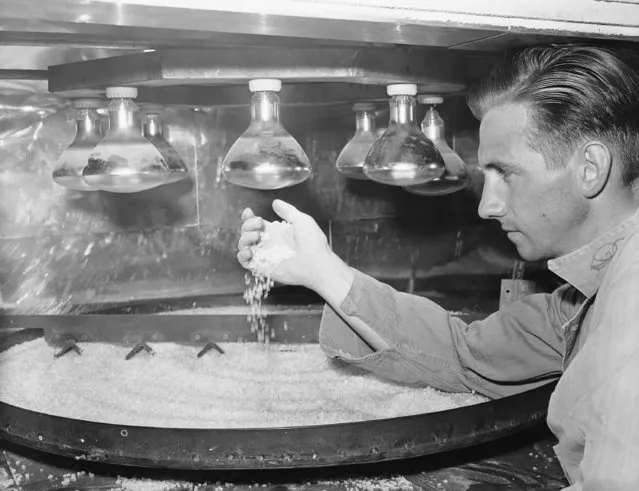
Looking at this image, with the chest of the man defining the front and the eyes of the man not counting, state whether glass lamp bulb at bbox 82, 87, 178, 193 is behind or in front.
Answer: in front

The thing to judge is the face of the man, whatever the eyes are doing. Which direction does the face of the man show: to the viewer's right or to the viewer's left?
to the viewer's left

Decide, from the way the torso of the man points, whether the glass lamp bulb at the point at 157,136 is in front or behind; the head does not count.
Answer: in front

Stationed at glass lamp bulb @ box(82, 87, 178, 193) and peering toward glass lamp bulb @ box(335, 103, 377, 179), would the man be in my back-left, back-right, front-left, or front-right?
front-right

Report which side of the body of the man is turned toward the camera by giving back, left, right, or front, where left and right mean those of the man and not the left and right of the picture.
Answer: left

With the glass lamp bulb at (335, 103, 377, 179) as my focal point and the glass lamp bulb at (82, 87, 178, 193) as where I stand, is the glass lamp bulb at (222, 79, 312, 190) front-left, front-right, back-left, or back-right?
front-right
